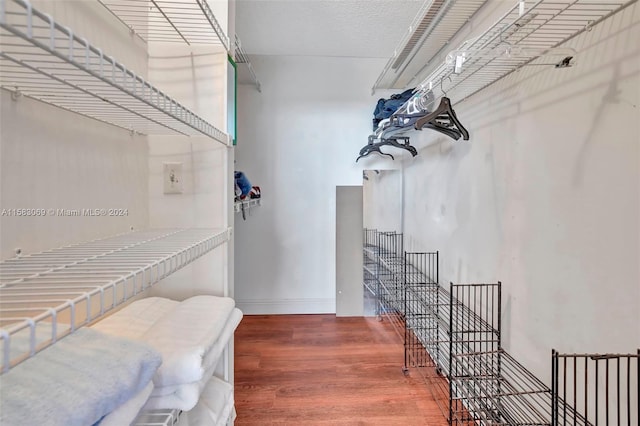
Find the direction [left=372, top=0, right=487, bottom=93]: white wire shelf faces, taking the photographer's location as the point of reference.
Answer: facing to the left of the viewer

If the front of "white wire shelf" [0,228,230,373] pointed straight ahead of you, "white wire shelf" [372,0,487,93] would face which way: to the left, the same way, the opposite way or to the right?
the opposite way

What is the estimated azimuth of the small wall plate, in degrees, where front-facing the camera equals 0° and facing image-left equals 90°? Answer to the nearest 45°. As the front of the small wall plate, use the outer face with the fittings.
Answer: approximately 0°

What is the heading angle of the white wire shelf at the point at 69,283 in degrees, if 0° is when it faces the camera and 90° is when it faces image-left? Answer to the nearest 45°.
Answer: approximately 315°

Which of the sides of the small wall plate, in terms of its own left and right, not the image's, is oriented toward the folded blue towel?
front

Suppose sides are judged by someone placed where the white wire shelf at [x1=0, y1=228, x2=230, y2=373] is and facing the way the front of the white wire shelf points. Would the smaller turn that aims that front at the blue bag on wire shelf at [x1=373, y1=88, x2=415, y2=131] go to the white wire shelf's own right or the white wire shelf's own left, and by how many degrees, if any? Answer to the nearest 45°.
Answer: approximately 90° to the white wire shelf's own left
